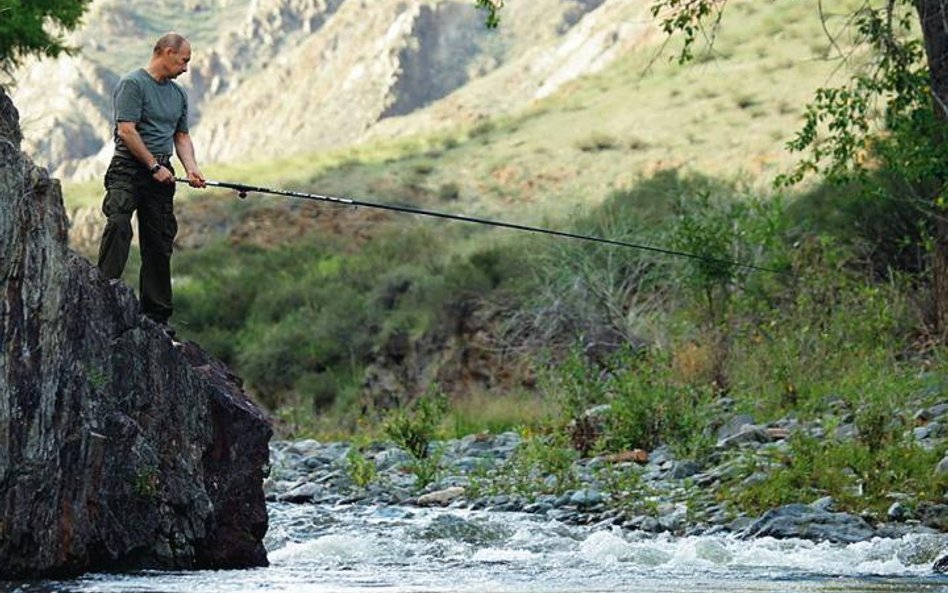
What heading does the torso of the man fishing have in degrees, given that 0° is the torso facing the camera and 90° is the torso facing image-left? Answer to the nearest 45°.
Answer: approximately 315°

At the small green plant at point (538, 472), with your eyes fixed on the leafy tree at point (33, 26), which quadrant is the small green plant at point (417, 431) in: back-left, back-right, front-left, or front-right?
front-right

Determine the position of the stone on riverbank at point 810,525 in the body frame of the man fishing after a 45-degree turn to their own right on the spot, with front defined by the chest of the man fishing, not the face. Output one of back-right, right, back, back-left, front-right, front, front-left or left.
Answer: left

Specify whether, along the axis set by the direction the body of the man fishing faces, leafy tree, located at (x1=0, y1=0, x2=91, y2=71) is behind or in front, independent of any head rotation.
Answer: behind

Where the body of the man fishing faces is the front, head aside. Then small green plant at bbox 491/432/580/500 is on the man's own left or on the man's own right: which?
on the man's own left

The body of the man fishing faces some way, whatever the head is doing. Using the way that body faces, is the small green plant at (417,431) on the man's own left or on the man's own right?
on the man's own left

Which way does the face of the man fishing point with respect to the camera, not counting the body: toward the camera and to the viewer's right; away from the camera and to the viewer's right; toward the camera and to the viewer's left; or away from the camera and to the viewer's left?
toward the camera and to the viewer's right
